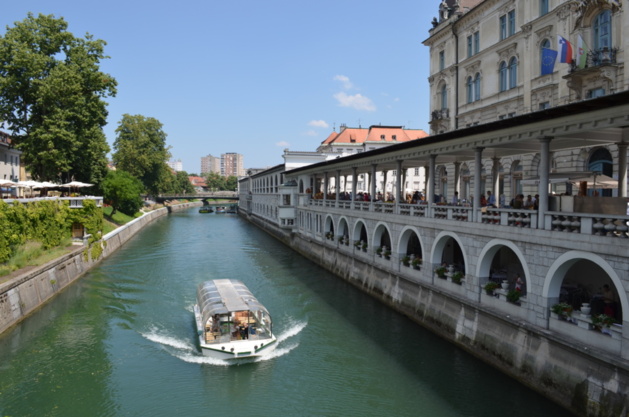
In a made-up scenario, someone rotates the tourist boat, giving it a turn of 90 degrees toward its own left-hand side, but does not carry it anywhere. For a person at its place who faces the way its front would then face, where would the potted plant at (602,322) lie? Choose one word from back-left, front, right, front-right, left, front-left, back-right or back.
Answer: front-right

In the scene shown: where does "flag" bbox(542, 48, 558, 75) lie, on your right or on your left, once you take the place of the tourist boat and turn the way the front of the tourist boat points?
on your left

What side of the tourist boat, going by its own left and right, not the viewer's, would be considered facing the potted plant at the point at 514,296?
left

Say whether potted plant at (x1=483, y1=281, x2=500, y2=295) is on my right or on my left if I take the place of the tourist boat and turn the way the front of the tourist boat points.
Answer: on my left

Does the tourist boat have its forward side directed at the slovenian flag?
no

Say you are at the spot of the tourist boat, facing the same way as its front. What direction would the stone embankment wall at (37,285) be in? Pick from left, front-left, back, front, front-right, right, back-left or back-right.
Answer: back-right

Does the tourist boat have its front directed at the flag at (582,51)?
no

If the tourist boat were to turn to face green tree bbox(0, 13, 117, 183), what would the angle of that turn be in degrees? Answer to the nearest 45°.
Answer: approximately 135° to its right

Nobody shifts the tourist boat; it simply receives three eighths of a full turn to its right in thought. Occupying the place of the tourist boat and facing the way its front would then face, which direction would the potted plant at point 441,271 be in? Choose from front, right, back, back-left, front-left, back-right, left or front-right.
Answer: back-right

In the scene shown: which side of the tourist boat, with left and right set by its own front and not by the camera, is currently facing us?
front

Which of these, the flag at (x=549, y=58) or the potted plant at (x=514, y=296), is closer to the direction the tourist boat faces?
the potted plant
